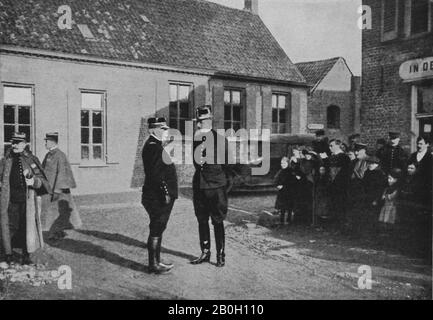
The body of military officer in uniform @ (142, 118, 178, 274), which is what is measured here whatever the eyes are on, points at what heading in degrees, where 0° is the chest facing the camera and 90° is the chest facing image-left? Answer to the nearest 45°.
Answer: approximately 270°

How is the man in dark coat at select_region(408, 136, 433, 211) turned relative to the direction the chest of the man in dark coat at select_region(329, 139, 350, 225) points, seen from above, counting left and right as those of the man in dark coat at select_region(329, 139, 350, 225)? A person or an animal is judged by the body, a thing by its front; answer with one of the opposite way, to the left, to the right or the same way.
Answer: the same way

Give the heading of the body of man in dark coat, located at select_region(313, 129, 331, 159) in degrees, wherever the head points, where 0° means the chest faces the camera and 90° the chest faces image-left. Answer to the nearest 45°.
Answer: approximately 45°

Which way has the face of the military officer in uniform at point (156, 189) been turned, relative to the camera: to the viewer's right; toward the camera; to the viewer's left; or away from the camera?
to the viewer's right

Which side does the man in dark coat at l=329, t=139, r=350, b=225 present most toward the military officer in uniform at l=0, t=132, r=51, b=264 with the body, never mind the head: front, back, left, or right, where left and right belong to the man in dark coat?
front

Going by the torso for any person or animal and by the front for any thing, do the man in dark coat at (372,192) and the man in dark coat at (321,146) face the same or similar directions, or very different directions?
same or similar directions

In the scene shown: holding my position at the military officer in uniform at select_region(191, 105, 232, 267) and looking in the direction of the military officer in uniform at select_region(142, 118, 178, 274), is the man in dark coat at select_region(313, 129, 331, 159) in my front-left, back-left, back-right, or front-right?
back-right

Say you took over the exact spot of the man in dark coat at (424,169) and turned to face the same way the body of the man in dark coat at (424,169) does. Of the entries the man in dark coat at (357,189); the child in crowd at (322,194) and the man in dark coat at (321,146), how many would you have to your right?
3

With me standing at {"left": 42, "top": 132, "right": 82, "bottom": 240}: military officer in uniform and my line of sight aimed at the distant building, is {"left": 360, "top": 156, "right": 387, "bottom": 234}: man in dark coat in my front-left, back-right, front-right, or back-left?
front-right

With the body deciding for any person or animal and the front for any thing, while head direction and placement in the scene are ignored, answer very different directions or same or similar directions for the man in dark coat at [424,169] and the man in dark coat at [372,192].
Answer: same or similar directions

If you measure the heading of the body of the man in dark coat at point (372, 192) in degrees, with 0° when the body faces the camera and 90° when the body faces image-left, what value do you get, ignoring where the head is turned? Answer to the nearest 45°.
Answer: approximately 45°

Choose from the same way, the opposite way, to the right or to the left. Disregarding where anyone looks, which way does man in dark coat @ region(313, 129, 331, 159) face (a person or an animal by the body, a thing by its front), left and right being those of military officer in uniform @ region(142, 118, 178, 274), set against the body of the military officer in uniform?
the opposite way

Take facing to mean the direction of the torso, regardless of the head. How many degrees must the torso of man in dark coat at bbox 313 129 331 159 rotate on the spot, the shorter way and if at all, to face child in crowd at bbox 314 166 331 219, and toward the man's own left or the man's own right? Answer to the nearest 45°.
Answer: approximately 45° to the man's own left

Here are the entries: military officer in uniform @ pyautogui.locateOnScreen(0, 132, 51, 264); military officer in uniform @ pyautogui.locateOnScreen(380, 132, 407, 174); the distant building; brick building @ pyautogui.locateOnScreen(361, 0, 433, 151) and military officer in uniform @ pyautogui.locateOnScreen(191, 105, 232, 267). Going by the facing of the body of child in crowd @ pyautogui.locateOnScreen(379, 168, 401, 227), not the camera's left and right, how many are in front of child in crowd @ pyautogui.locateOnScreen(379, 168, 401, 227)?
2
